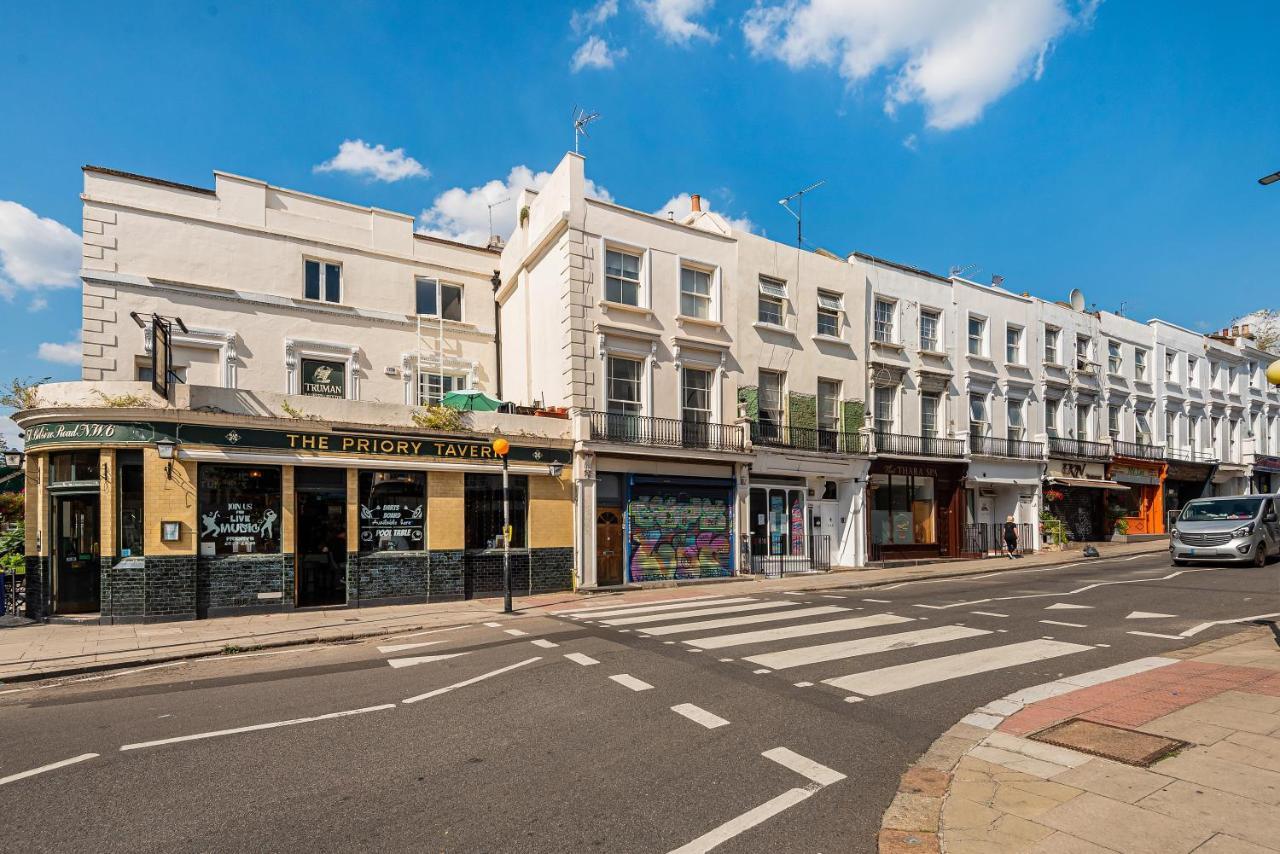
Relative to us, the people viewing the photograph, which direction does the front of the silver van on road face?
facing the viewer and to the left of the viewer

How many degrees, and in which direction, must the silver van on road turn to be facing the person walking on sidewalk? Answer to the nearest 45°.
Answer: approximately 90° to its right
